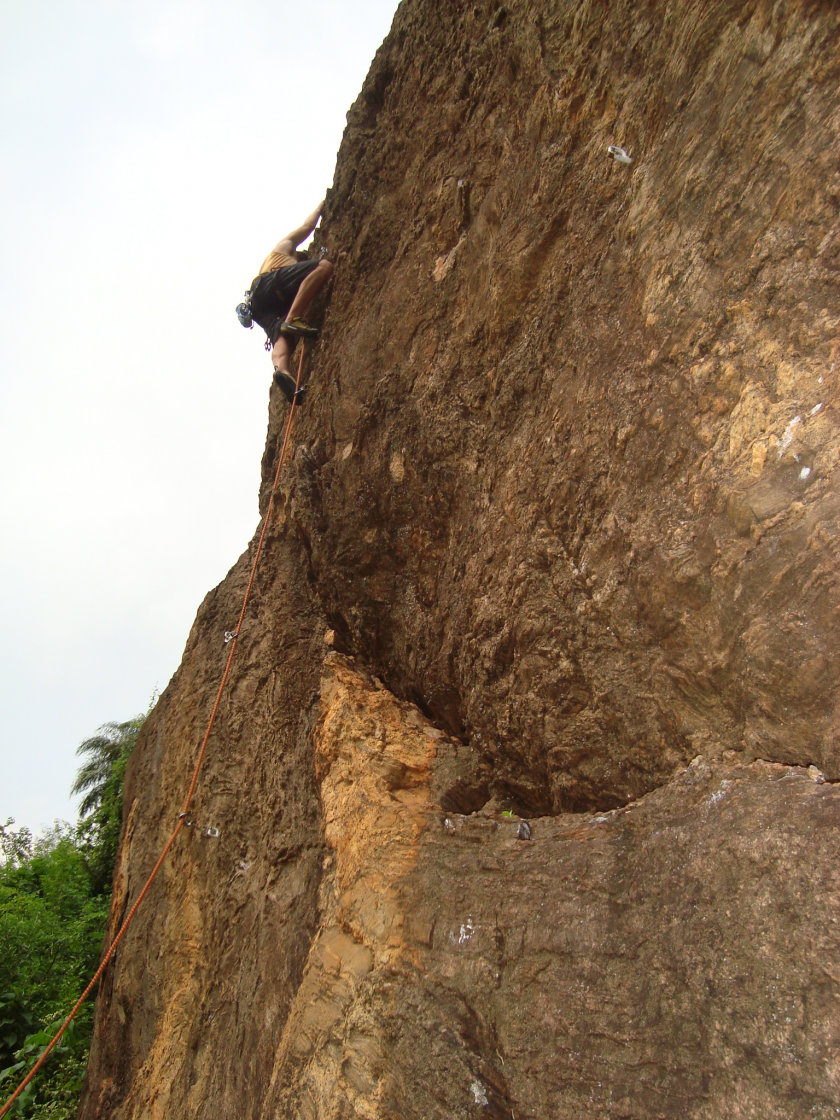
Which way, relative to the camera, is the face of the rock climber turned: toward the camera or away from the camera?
away from the camera

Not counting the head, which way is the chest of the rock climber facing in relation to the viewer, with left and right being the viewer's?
facing to the right of the viewer
